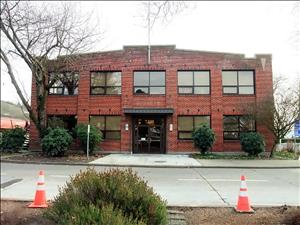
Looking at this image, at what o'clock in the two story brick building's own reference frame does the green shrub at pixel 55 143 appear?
The green shrub is roughly at 2 o'clock from the two story brick building.

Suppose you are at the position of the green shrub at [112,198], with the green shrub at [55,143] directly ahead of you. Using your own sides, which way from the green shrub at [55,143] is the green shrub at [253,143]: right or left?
right

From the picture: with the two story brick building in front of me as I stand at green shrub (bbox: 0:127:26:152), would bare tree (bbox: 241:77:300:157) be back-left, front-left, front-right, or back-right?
front-right

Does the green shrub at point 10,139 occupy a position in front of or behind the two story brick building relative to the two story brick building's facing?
in front

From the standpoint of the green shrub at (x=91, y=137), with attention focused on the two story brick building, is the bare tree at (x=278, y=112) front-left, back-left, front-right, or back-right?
front-right

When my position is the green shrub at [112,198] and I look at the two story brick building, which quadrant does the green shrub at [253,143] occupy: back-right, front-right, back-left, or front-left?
front-right

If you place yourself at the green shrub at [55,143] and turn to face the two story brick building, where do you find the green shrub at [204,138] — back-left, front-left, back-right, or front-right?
front-right

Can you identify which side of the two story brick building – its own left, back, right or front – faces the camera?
front

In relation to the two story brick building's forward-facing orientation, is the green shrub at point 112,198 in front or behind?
in front
